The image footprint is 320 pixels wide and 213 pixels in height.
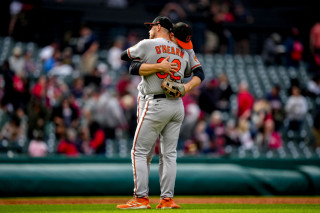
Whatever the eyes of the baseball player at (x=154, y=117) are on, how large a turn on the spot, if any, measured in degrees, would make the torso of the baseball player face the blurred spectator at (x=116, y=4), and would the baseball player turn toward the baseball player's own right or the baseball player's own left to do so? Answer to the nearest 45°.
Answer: approximately 45° to the baseball player's own right

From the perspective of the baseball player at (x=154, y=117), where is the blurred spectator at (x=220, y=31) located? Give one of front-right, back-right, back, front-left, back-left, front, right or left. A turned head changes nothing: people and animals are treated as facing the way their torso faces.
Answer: front-right

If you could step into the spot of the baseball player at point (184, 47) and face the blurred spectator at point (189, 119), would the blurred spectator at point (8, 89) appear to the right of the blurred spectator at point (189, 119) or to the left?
left

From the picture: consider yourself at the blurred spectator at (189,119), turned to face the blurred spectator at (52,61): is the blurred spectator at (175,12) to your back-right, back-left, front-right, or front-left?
front-right

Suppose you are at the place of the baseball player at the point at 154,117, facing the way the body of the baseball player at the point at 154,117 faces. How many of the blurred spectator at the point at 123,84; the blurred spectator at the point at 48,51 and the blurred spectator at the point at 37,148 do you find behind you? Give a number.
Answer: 0

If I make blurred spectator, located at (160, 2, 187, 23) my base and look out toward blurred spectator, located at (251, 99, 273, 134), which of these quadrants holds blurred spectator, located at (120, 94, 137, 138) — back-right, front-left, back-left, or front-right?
front-right

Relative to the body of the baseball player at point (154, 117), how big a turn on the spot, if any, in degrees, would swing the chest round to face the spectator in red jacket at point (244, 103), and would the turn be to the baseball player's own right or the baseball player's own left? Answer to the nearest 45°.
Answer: approximately 45° to the baseball player's own right

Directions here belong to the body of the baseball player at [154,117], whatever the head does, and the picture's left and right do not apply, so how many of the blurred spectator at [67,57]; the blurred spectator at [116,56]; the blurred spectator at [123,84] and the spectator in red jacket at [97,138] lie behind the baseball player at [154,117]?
0

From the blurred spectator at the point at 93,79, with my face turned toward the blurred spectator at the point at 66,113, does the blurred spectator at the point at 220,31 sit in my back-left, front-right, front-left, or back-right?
back-left

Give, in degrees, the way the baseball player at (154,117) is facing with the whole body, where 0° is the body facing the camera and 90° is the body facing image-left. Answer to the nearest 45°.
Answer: approximately 135°

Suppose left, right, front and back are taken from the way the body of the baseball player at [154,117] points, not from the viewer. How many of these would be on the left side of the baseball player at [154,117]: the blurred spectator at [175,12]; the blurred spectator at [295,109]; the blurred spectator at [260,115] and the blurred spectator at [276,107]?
0

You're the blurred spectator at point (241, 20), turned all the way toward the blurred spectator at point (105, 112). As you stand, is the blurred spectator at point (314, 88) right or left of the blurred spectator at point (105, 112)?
left

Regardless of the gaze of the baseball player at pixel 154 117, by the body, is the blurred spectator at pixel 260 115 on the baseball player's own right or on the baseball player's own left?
on the baseball player's own right

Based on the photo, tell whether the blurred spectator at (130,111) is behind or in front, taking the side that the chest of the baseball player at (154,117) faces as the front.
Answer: in front
